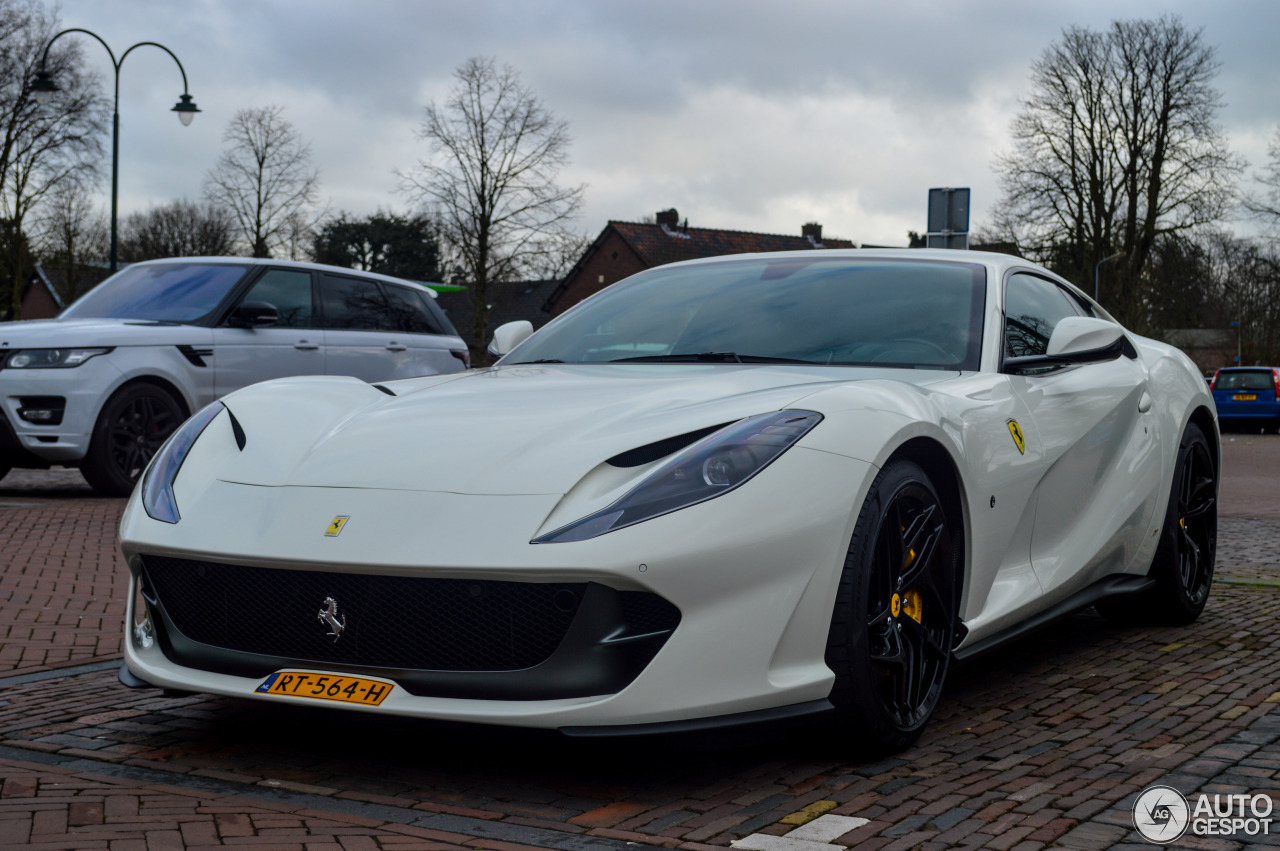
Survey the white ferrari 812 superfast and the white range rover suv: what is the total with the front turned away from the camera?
0

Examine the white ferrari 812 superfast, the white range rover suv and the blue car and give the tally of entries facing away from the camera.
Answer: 1

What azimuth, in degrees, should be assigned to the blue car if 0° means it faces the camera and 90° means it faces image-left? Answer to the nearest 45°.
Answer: approximately 180°

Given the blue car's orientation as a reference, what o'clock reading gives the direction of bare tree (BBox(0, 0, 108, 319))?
The bare tree is roughly at 9 o'clock from the blue car.

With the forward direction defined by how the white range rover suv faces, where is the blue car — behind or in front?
behind

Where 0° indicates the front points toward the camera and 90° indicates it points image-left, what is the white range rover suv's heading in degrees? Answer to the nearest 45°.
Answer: approximately 45°

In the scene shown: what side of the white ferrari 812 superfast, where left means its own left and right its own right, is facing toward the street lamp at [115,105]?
right

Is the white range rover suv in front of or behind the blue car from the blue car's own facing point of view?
behind

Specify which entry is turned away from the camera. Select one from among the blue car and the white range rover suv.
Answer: the blue car

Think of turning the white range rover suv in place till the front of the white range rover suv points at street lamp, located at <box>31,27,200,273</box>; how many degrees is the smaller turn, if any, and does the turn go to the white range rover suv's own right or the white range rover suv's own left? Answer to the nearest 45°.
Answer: approximately 135° to the white range rover suv's own right

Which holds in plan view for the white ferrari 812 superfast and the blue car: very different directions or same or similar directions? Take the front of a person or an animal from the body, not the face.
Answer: very different directions

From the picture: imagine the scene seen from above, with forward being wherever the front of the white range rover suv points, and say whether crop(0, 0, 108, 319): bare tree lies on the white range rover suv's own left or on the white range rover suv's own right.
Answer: on the white range rover suv's own right

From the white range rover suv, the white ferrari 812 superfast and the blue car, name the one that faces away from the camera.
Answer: the blue car

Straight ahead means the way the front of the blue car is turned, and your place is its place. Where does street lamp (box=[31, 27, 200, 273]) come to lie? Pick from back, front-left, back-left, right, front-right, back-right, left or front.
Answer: back-left
